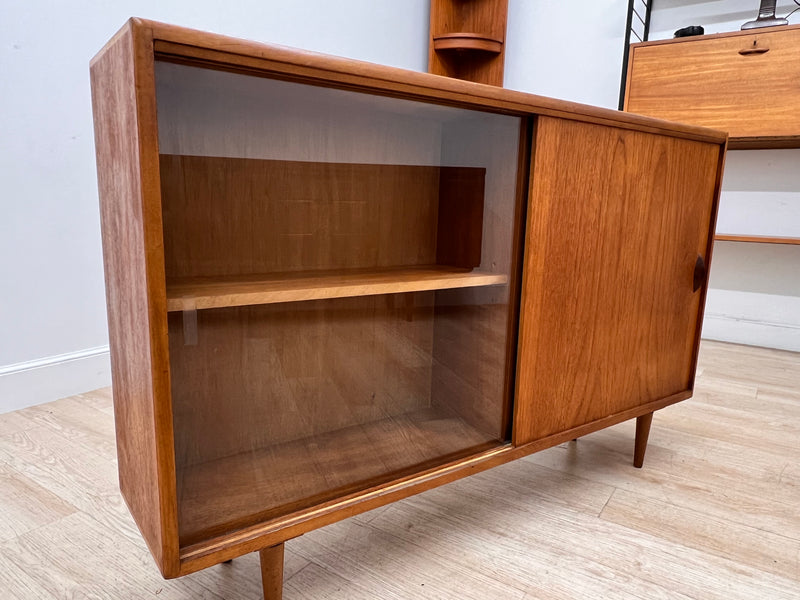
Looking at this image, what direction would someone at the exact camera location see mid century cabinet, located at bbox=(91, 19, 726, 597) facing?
facing the viewer and to the right of the viewer

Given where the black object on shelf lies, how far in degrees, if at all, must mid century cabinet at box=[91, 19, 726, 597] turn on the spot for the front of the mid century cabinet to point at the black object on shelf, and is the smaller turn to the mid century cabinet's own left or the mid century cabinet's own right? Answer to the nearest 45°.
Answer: approximately 90° to the mid century cabinet's own left

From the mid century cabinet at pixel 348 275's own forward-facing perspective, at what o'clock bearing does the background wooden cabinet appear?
The background wooden cabinet is roughly at 9 o'clock from the mid century cabinet.
